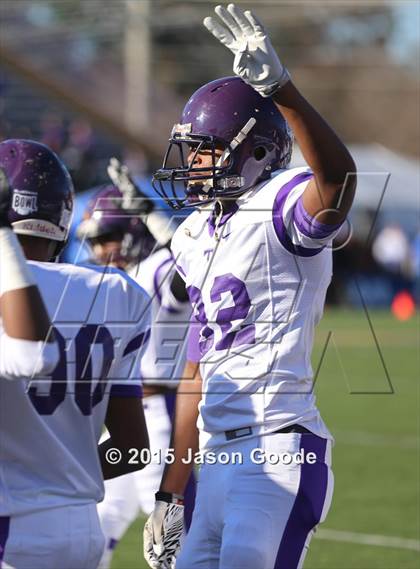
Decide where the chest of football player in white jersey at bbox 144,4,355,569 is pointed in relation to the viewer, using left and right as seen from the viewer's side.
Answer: facing the viewer and to the left of the viewer

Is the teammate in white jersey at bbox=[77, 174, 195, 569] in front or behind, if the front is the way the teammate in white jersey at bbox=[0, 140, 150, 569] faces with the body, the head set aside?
in front

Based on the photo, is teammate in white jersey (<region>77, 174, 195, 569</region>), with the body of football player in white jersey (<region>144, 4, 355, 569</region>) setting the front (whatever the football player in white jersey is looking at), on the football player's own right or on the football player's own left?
on the football player's own right

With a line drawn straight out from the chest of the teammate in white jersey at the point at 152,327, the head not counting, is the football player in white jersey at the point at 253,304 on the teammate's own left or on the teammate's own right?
on the teammate's own left

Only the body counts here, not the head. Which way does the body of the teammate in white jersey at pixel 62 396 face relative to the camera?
away from the camera

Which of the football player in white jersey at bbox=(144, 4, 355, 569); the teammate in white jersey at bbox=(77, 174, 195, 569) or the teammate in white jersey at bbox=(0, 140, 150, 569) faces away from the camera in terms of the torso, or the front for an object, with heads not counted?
the teammate in white jersey at bbox=(0, 140, 150, 569)

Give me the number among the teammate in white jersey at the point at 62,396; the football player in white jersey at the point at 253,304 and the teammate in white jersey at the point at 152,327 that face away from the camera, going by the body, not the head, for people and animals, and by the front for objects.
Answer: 1

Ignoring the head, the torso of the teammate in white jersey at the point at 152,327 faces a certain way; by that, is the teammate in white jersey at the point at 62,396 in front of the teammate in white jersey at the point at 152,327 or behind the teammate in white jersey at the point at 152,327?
in front

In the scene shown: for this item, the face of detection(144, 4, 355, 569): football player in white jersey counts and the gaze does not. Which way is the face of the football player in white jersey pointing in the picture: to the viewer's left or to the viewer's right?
to the viewer's left

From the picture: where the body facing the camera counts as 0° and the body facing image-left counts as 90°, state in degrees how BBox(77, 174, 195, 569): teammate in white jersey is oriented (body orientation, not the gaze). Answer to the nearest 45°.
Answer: approximately 45°

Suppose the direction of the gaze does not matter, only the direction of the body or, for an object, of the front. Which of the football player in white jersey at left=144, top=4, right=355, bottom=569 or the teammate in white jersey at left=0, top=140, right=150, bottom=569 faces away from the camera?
the teammate in white jersey

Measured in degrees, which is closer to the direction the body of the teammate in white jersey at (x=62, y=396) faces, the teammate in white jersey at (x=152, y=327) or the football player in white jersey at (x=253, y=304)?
the teammate in white jersey

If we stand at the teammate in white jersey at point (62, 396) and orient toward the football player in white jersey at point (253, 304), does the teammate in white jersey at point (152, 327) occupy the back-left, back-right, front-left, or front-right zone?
front-left
